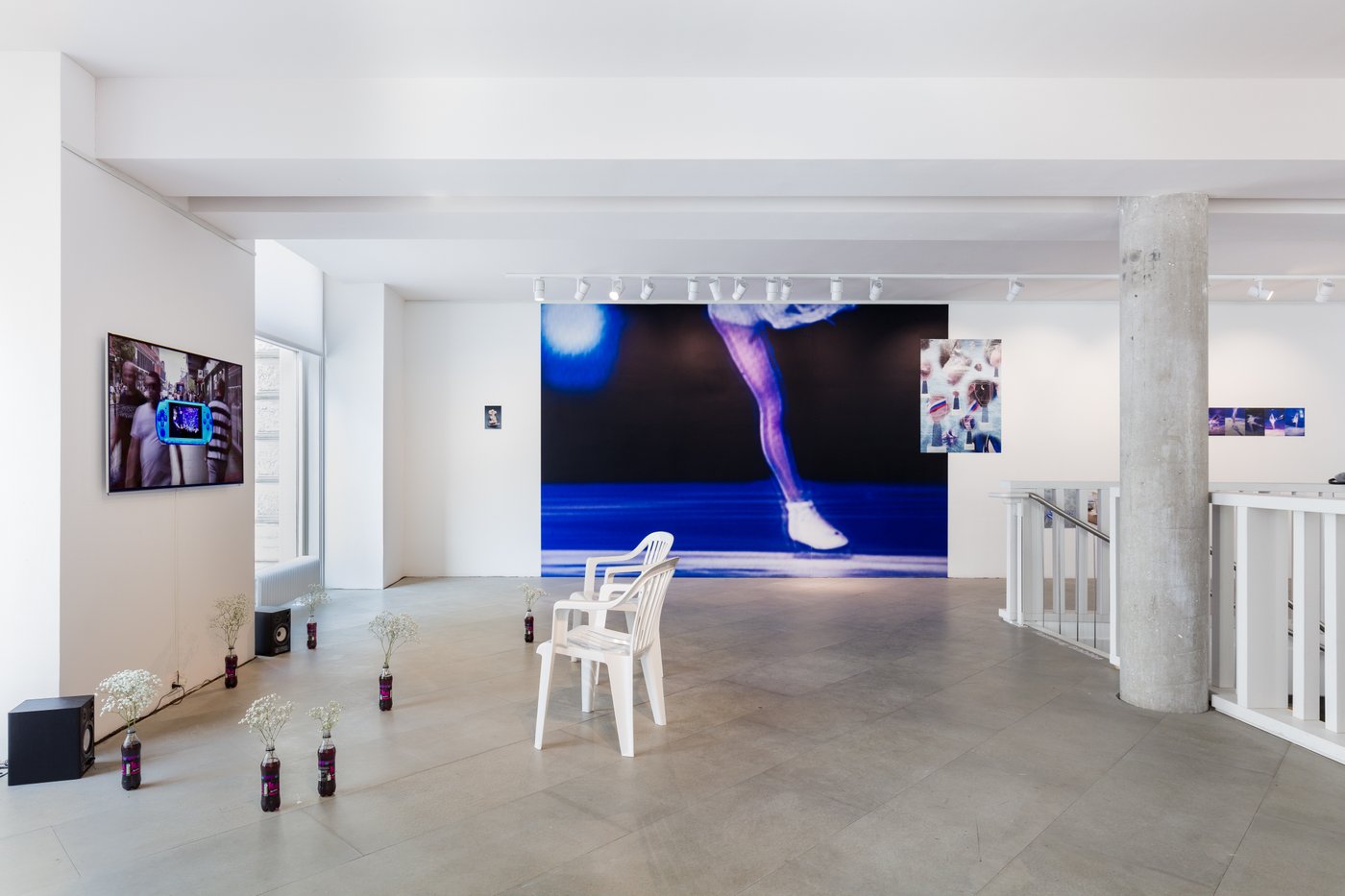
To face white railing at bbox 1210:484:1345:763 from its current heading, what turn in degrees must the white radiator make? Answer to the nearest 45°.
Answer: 0° — it already faces it

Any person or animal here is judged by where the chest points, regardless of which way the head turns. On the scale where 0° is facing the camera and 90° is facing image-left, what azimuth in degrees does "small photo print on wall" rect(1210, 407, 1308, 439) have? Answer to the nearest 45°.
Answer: approximately 0°

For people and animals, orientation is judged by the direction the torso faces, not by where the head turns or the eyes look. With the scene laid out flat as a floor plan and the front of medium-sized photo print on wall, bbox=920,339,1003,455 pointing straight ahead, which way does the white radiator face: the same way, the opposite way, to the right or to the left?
to the left

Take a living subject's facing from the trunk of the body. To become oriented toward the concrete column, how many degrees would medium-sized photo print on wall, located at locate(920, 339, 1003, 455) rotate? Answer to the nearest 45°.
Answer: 0° — it already faces it

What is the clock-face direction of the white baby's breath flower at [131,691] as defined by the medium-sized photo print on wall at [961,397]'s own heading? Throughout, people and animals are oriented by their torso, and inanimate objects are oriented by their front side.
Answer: The white baby's breath flower is roughly at 1 o'clock from the medium-sized photo print on wall.

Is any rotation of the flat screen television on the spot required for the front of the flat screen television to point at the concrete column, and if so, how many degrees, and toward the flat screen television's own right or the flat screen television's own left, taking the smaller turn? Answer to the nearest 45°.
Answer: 0° — it already faces it
